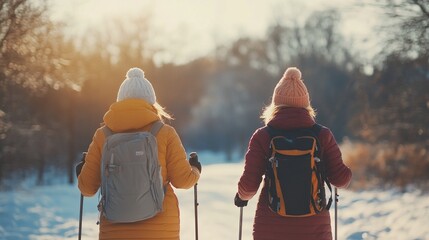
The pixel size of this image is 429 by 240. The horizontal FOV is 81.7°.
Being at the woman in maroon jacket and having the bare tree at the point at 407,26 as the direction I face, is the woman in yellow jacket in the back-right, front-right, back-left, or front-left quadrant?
back-left

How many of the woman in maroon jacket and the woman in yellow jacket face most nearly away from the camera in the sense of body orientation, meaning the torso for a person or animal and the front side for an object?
2

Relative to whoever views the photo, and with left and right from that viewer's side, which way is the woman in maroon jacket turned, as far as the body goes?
facing away from the viewer

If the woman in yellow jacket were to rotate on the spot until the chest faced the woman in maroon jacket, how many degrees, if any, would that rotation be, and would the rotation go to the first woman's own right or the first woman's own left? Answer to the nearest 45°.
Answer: approximately 90° to the first woman's own right

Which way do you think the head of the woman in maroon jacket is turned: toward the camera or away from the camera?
away from the camera

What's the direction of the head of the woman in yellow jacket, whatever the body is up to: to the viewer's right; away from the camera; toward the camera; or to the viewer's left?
away from the camera

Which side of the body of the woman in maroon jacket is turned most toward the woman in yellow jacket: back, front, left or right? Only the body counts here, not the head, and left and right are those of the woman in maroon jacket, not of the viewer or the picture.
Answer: left

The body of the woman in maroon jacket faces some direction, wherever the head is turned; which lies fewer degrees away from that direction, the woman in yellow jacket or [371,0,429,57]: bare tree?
the bare tree

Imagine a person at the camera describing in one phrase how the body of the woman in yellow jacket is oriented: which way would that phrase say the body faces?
away from the camera
